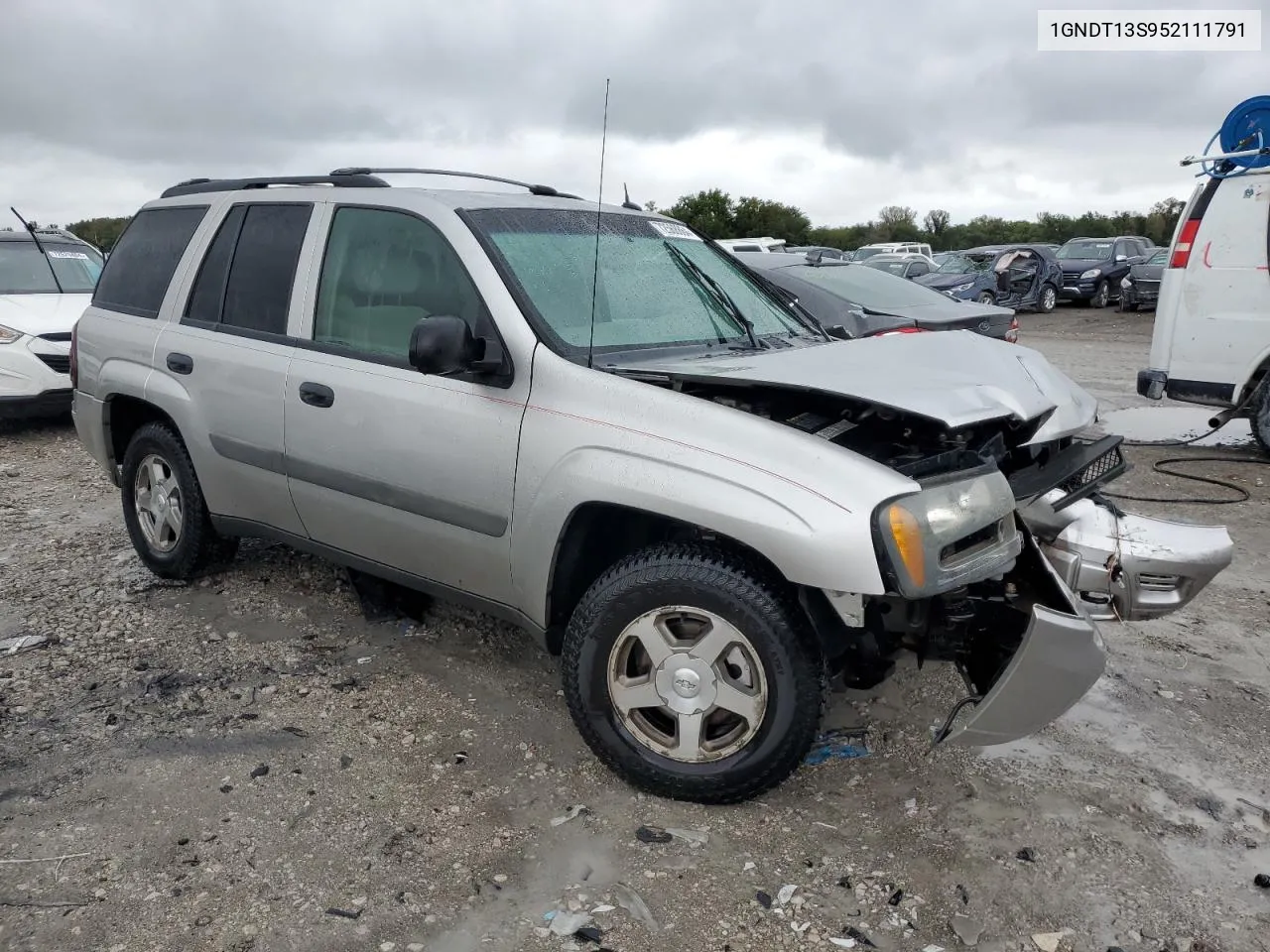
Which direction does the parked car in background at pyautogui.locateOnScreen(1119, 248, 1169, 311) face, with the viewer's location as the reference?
facing the viewer and to the left of the viewer

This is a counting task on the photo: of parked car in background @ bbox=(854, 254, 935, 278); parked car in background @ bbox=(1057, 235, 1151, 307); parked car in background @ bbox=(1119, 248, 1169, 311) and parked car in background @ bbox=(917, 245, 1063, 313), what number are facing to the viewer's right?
0

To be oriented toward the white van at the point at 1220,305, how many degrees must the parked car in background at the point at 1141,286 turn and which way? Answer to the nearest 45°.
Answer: approximately 45° to its left

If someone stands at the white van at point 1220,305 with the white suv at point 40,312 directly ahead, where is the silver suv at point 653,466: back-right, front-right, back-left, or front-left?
front-left

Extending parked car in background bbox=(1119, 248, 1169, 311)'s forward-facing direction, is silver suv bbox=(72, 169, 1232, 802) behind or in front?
in front

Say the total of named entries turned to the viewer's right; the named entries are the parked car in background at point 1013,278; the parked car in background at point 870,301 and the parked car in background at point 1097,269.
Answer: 0

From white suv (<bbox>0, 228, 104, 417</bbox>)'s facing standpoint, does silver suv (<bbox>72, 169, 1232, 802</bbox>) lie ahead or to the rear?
ahead

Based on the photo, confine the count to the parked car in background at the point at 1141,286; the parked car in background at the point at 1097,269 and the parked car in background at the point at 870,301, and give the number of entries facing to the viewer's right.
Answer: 0

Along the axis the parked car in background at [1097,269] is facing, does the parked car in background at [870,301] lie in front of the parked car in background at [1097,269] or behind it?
in front
